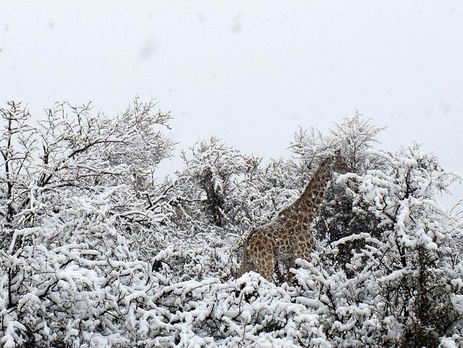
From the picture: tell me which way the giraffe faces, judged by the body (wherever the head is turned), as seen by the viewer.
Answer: to the viewer's right
